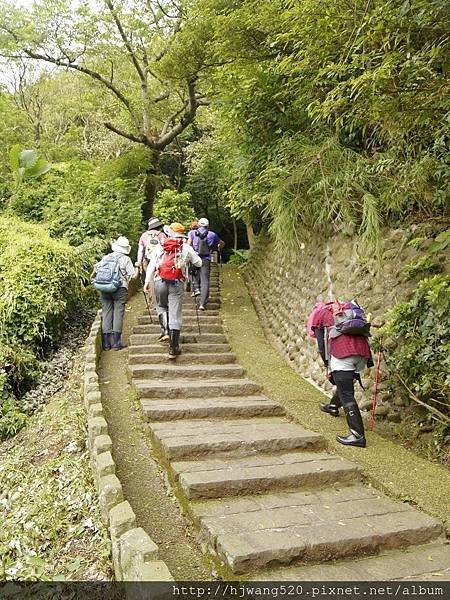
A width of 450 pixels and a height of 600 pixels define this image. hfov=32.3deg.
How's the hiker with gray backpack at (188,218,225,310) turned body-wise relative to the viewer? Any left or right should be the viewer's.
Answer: facing away from the viewer

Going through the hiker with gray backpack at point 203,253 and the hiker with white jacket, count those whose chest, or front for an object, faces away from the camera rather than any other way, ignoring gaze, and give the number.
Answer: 2

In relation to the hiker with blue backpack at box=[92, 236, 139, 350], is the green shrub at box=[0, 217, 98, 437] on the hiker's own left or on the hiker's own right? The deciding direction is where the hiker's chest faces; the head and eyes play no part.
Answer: on the hiker's own left

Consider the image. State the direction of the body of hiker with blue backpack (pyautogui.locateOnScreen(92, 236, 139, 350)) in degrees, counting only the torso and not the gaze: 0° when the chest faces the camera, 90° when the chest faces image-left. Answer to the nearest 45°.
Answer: approximately 225°

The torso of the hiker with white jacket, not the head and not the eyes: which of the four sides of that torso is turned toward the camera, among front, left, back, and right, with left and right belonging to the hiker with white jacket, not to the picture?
back

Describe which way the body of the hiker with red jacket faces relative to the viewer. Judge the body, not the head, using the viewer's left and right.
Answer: facing away from the viewer and to the left of the viewer

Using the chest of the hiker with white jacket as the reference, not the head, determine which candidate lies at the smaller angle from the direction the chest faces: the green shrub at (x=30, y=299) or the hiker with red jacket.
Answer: the green shrub
